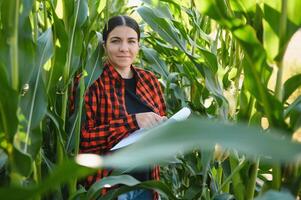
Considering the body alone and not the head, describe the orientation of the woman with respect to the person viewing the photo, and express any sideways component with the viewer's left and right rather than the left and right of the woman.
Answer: facing the viewer and to the right of the viewer
